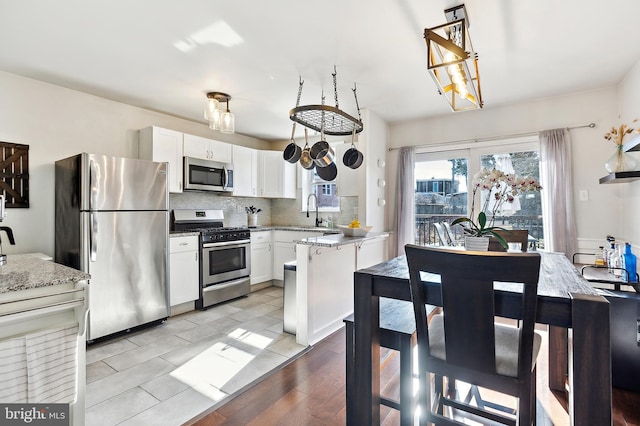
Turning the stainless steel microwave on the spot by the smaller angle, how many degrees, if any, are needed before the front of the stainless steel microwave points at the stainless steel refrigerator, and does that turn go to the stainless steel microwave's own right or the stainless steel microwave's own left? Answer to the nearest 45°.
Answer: approximately 90° to the stainless steel microwave's own right

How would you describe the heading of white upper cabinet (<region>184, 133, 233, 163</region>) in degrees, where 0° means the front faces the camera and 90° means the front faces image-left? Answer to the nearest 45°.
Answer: approximately 315°
